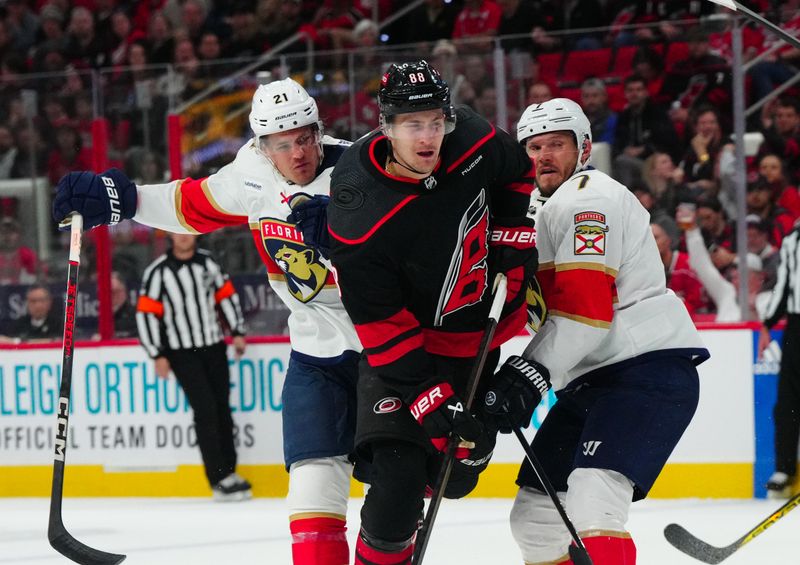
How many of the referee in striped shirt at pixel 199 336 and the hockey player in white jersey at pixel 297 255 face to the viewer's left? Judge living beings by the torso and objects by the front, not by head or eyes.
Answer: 0

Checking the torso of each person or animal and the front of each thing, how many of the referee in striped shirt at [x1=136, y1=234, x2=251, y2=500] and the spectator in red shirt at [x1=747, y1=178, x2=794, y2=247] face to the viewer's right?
0

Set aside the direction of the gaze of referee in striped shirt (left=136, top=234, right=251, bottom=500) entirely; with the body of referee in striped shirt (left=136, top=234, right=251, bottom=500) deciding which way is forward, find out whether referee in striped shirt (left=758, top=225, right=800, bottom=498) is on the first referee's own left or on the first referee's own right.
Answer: on the first referee's own left

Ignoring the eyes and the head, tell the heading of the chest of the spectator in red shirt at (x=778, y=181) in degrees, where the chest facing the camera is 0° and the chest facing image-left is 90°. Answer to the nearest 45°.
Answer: approximately 45°

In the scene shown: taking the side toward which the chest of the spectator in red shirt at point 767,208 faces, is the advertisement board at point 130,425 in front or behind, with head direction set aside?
in front

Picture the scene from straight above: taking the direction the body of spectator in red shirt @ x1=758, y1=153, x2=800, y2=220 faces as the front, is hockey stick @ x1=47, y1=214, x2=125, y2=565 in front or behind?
in front
